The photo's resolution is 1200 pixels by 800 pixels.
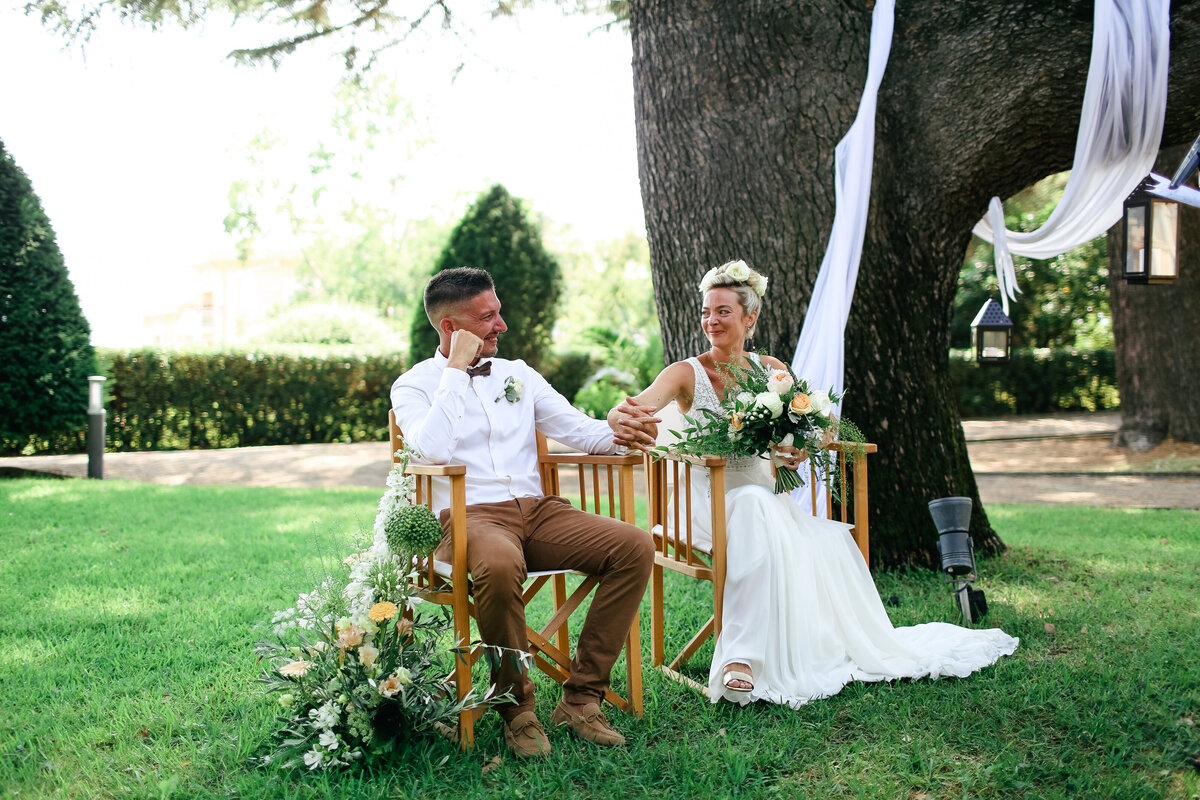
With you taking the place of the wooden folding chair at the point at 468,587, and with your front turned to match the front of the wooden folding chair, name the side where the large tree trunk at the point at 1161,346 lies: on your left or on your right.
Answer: on your left

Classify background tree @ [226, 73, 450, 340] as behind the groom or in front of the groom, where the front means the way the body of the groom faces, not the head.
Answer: behind

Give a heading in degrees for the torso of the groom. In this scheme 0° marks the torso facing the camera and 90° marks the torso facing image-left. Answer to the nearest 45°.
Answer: approximately 315°

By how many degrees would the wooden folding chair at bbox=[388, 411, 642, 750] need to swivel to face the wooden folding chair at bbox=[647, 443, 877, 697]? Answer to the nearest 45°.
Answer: approximately 90° to its left

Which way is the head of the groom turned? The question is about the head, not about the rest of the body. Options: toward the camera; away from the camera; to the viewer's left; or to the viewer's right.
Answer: to the viewer's right

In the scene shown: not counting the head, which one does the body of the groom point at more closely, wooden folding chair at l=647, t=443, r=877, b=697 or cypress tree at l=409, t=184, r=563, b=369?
the wooden folding chair

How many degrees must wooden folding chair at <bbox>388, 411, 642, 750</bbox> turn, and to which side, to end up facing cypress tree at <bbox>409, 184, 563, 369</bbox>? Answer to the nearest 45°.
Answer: approximately 135° to its left

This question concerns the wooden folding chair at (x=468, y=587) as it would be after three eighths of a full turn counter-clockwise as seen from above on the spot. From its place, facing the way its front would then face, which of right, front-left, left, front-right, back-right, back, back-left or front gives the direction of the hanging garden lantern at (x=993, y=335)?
front-right

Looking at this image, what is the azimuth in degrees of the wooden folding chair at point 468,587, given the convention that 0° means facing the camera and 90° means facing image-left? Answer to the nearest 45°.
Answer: approximately 315°

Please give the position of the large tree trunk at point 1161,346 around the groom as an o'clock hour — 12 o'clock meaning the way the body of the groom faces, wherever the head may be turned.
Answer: The large tree trunk is roughly at 9 o'clock from the groom.
